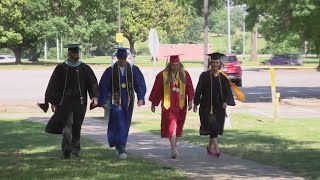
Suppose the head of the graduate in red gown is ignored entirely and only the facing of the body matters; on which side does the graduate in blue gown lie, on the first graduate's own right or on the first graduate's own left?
on the first graduate's own right

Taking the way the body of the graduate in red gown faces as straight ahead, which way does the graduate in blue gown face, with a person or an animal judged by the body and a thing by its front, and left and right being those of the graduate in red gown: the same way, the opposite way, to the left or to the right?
the same way

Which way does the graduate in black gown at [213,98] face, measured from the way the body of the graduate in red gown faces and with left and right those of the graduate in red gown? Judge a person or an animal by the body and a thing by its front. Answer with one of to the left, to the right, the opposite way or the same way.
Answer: the same way

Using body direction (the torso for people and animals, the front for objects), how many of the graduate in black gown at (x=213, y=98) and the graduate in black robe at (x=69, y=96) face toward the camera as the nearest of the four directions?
2

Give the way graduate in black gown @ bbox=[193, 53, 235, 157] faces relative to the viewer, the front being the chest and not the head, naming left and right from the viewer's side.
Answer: facing the viewer

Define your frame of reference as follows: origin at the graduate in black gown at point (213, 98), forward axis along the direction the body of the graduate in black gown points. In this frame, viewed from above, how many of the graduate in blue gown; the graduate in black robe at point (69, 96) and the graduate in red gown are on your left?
0

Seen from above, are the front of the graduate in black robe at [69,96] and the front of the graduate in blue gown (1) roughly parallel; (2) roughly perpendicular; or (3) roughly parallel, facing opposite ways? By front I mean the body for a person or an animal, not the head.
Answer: roughly parallel

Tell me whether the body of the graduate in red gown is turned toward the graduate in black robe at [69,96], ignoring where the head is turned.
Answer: no

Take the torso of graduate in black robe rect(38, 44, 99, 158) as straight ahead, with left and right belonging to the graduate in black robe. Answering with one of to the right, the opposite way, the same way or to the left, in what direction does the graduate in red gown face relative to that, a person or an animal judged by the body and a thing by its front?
the same way

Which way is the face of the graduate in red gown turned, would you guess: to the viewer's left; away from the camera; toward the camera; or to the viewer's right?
toward the camera

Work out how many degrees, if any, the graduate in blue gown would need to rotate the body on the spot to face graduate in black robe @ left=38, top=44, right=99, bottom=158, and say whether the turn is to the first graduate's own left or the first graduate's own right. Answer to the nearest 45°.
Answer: approximately 45° to the first graduate's own right

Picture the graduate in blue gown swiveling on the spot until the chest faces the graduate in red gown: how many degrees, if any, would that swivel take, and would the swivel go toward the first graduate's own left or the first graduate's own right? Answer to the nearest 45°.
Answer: approximately 90° to the first graduate's own left

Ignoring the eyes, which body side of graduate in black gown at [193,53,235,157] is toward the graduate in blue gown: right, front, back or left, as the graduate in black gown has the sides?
right

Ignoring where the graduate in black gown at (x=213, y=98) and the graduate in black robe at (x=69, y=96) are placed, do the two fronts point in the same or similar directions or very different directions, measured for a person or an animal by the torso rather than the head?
same or similar directions

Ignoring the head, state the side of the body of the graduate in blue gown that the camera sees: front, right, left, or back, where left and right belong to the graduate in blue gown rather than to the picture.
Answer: front

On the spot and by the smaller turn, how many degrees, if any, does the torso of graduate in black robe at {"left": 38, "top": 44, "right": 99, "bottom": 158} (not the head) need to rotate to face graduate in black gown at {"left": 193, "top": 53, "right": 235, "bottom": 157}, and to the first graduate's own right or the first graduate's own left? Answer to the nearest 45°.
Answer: approximately 90° to the first graduate's own left

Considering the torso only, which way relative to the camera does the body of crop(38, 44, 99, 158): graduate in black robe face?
toward the camera
